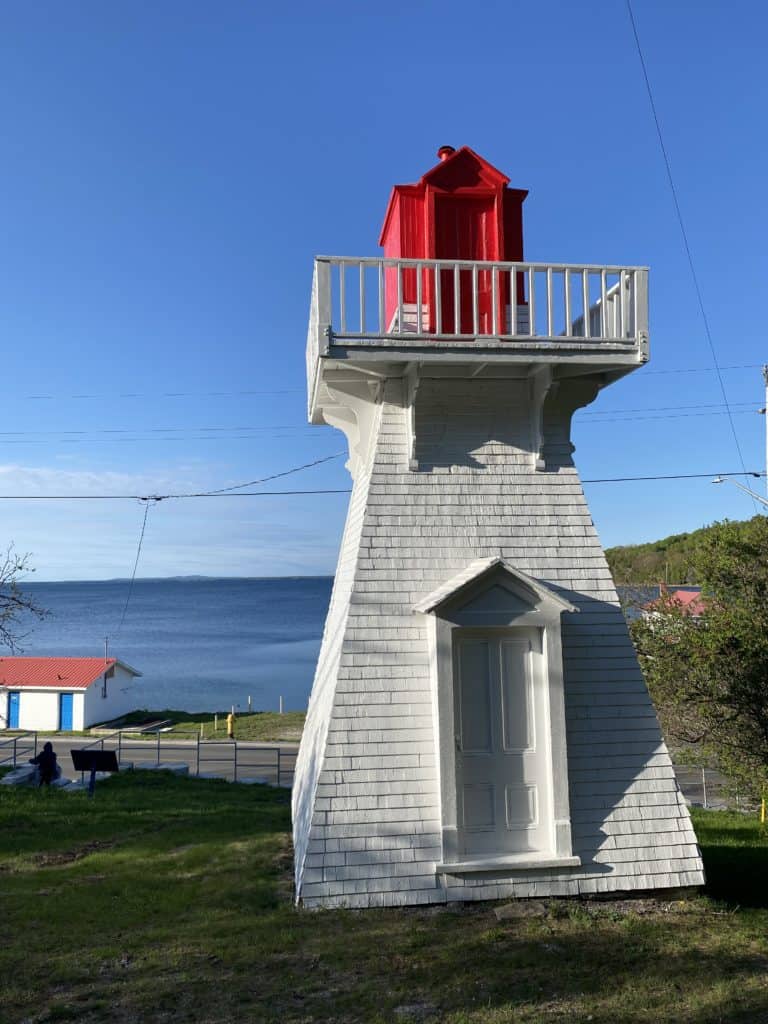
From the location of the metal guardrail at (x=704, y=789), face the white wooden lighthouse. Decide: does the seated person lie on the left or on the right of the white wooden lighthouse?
right

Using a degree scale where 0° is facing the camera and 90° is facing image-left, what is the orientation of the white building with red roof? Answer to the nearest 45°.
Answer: approximately 0°

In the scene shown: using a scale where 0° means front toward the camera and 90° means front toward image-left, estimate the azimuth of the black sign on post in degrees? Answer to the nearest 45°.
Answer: approximately 180°

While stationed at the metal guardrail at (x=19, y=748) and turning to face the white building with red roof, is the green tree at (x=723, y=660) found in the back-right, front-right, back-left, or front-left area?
back-right

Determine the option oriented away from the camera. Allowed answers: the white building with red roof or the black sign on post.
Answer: the black sign on post

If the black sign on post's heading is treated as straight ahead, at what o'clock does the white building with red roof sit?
The white building with red roof is roughly at 12 o'clock from the black sign on post.

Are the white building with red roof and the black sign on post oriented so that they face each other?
yes

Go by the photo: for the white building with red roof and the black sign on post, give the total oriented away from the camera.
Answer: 1

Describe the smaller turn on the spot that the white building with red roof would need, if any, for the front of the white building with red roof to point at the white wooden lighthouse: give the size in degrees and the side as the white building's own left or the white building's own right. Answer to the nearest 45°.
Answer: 0° — it already faces it

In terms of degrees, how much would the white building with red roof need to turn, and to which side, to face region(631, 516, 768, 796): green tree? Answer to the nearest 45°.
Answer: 0° — it already faces it

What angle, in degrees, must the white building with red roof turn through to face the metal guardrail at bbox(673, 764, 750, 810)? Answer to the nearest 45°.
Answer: approximately 45° to its left

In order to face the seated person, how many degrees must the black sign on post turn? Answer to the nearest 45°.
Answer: approximately 45° to its left

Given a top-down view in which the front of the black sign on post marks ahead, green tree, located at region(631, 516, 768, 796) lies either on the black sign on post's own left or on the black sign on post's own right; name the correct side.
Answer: on the black sign on post's own right
